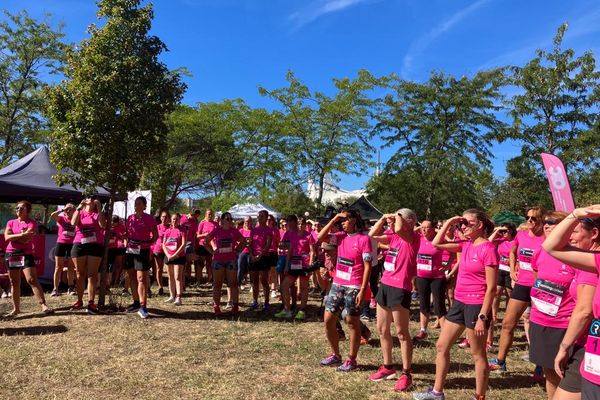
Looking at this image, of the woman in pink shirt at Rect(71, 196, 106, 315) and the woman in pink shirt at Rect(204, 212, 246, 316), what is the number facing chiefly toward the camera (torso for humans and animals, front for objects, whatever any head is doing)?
2

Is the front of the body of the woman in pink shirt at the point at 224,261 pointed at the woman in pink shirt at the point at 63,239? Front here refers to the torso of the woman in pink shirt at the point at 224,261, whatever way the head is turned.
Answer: no

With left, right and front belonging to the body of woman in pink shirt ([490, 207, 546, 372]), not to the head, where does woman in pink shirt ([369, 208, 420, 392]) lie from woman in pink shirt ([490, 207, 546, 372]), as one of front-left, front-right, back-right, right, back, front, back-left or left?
front

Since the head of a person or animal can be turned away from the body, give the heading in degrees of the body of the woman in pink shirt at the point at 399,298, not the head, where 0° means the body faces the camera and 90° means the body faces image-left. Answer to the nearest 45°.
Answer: approximately 45°

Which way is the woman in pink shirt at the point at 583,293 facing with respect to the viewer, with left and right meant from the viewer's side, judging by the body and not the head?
facing the viewer and to the left of the viewer

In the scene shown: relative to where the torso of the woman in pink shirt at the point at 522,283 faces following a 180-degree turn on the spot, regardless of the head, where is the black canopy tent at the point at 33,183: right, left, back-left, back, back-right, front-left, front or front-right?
back-left

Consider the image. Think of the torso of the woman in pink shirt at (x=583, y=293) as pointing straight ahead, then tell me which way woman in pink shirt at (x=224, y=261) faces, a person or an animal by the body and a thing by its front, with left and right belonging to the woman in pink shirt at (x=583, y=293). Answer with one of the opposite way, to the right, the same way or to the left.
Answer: to the left

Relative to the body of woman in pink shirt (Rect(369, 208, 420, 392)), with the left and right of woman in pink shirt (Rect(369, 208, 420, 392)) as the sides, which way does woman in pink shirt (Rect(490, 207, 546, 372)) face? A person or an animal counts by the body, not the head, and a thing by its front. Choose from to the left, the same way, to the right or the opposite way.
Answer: the same way

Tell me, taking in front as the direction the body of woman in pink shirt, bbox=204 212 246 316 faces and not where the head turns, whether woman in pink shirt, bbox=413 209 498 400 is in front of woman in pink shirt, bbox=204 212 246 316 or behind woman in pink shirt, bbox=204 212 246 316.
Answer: in front

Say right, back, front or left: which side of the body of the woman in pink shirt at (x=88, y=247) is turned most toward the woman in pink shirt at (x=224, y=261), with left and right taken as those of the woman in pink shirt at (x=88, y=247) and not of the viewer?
left

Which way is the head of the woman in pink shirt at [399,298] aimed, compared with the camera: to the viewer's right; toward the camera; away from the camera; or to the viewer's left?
to the viewer's left

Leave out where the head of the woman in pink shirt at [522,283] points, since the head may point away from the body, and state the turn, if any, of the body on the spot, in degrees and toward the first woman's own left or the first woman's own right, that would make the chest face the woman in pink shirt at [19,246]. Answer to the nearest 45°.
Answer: approximately 45° to the first woman's own right

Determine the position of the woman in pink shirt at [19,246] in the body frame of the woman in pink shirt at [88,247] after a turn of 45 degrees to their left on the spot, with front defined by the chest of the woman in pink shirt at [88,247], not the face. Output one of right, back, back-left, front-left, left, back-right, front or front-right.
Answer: back-right

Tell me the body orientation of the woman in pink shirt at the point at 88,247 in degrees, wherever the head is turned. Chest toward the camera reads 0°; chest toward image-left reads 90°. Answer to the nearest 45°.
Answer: approximately 0°

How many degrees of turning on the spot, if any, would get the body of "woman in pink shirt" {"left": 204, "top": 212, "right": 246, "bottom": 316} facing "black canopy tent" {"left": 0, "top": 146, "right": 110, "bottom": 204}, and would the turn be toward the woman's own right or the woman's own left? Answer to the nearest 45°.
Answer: approximately 135° to the woman's own right
